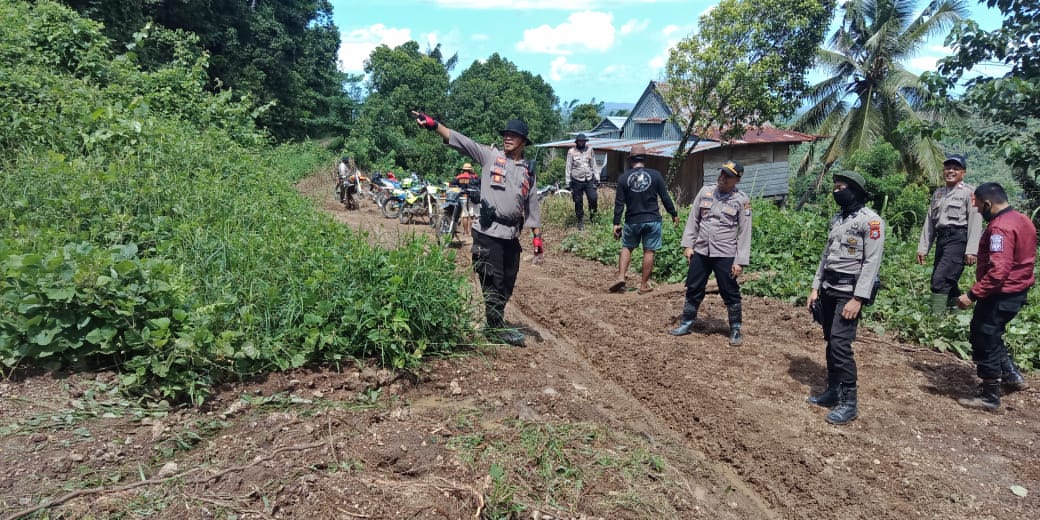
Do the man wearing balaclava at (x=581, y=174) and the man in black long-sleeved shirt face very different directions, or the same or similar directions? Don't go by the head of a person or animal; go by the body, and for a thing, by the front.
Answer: very different directions

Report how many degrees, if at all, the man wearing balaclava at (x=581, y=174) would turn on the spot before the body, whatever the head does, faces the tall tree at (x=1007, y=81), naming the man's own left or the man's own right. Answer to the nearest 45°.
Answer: approximately 45° to the man's own left

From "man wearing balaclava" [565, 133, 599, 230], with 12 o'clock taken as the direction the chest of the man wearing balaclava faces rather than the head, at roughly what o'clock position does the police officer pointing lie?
The police officer pointing is roughly at 12 o'clock from the man wearing balaclava.

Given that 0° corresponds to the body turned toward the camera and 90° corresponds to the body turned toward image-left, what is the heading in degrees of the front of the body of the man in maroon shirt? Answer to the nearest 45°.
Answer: approximately 90°

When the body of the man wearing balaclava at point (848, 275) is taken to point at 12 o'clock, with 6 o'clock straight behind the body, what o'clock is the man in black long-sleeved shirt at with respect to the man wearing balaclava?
The man in black long-sleeved shirt is roughly at 3 o'clock from the man wearing balaclava.

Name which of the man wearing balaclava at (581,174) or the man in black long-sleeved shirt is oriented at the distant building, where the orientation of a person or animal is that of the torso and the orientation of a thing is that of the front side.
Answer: the man in black long-sleeved shirt

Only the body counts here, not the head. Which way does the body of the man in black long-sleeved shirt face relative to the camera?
away from the camera

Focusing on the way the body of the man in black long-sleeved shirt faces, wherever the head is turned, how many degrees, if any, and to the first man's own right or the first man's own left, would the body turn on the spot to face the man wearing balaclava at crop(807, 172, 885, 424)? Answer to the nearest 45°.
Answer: approximately 135° to the first man's own right

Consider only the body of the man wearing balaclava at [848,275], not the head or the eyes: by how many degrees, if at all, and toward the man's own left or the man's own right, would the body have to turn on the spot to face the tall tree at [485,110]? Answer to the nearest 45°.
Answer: approximately 90° to the man's own right
